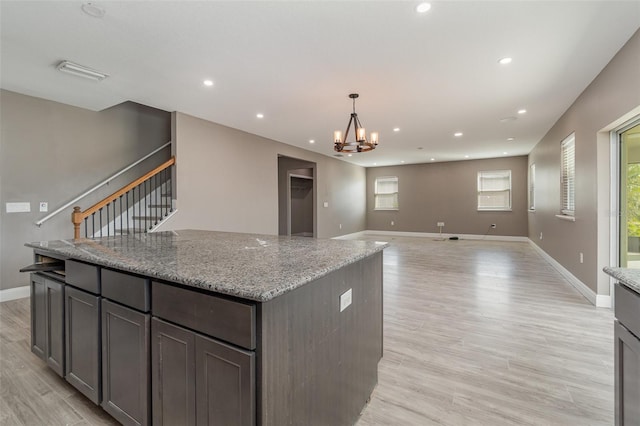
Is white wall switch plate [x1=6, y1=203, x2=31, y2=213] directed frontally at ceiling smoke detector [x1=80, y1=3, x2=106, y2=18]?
yes

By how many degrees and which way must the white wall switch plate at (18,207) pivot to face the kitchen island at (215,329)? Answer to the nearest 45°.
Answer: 0° — it already faces it

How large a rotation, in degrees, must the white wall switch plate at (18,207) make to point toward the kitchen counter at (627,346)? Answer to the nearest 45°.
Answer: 0° — it already faces it

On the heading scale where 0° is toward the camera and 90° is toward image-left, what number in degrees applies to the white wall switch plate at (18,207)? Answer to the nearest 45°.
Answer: approximately 0°

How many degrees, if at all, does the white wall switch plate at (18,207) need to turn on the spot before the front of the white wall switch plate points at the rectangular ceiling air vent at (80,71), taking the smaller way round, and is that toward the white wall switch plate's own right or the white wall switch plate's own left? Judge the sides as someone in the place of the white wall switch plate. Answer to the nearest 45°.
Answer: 0° — it already faces it

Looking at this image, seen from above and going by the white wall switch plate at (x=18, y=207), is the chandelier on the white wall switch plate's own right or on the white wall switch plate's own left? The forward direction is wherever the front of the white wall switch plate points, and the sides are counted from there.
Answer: on the white wall switch plate's own left

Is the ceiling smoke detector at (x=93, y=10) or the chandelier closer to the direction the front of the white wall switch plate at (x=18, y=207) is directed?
the ceiling smoke detector
